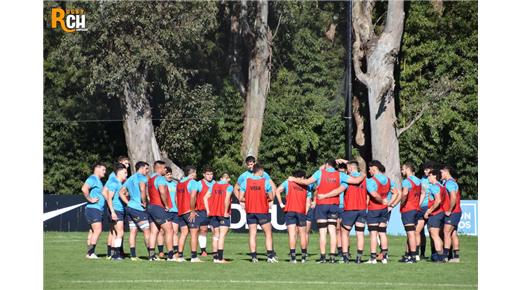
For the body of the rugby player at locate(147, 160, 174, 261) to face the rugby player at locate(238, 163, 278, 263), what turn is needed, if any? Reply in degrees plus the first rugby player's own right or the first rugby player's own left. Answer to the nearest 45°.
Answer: approximately 45° to the first rugby player's own right

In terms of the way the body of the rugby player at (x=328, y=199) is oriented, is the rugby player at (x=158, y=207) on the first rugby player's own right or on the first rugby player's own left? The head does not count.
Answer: on the first rugby player's own left

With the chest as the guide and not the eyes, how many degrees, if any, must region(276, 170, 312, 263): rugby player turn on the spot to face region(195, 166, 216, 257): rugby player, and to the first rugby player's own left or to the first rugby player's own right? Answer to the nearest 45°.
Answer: approximately 90° to the first rugby player's own left

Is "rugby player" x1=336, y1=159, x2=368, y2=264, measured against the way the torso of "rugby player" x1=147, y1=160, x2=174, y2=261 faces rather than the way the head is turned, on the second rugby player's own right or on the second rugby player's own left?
on the second rugby player's own right

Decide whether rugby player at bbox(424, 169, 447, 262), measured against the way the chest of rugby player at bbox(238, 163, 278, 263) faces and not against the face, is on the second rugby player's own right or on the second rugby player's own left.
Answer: on the second rugby player's own right

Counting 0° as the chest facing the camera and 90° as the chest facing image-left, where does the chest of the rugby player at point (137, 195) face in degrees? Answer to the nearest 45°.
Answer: approximately 225°

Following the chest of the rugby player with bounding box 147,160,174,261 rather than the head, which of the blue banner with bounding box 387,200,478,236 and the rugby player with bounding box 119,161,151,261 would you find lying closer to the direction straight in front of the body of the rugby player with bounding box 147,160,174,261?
the blue banner

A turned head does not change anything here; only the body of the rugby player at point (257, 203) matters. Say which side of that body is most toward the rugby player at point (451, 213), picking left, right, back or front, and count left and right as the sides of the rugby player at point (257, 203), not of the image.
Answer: right

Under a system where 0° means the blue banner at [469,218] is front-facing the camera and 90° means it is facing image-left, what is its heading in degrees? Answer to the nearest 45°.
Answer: approximately 0°

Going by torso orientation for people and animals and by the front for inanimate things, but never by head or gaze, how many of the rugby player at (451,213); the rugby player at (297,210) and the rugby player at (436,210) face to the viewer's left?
2

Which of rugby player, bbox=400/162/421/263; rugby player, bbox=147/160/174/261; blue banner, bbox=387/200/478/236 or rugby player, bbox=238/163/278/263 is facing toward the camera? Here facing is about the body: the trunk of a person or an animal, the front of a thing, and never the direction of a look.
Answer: the blue banner

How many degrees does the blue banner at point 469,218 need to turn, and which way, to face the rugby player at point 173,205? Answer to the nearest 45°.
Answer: approximately 45° to its right

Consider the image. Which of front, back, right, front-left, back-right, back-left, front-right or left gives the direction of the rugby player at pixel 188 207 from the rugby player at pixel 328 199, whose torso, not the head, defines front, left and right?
left

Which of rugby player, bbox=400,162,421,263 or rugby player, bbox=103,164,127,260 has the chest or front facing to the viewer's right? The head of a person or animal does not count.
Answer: rugby player, bbox=103,164,127,260

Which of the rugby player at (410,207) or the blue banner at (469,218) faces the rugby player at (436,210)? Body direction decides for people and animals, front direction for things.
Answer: the blue banner

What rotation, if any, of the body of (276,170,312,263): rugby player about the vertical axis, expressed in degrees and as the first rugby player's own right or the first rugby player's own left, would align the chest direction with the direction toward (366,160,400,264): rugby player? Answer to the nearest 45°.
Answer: approximately 90° to the first rugby player's own right

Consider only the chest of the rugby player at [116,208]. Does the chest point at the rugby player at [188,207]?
yes

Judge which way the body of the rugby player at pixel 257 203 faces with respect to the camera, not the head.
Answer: away from the camera

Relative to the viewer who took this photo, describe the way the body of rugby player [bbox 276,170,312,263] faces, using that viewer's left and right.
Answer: facing away from the viewer

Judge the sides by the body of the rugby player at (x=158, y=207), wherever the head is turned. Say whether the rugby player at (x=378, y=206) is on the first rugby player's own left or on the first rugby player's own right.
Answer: on the first rugby player's own right
